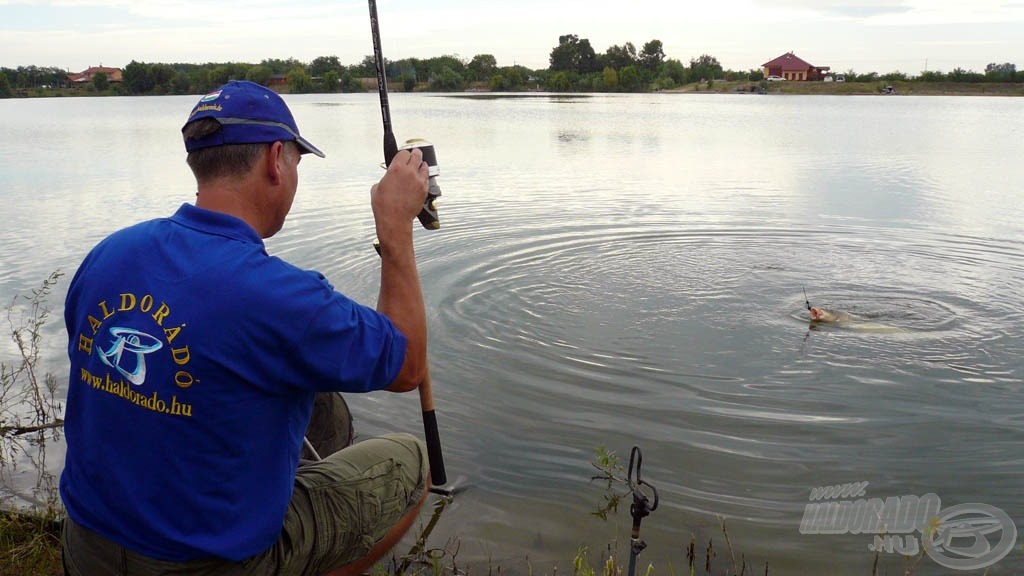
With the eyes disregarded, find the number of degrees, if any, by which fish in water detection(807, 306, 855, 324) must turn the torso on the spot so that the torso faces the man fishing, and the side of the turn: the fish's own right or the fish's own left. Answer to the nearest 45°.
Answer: approximately 90° to the fish's own left

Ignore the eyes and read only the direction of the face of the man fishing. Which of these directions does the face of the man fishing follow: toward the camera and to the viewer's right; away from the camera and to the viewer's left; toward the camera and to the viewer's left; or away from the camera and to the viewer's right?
away from the camera and to the viewer's right

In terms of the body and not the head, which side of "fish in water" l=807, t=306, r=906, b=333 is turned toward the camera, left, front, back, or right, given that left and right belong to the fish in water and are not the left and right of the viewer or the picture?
left

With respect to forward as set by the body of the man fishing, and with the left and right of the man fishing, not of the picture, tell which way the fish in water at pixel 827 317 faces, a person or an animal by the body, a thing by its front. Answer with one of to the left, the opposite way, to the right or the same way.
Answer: to the left

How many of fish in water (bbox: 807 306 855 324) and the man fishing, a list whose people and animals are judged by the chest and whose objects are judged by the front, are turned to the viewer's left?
1

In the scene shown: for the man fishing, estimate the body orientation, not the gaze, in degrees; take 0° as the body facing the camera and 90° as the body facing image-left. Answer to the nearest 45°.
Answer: approximately 225°

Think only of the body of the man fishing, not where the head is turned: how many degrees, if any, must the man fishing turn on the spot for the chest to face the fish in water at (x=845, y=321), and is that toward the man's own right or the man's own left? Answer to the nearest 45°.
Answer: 0° — they already face it

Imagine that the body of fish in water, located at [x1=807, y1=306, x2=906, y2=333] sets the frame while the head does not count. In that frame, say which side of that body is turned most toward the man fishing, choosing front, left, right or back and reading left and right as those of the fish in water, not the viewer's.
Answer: left

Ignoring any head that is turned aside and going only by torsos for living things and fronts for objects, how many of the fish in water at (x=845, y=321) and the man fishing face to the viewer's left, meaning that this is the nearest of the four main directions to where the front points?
1
